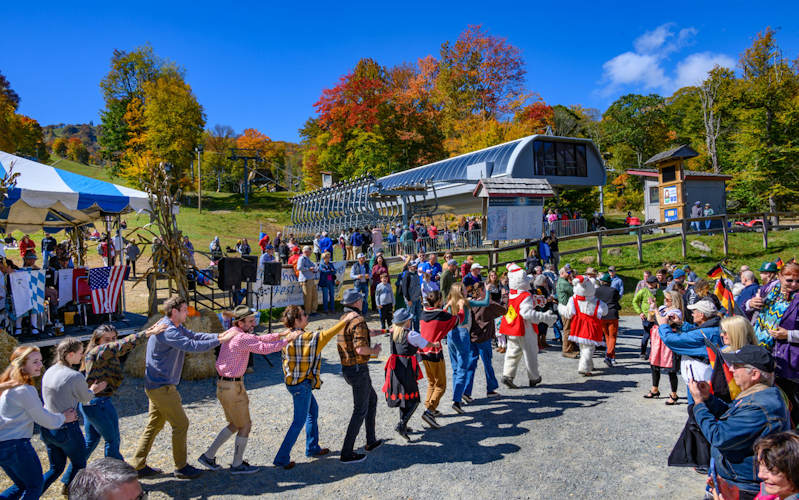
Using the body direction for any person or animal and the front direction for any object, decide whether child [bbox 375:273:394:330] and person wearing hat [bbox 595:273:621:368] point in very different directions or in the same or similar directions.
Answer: very different directions

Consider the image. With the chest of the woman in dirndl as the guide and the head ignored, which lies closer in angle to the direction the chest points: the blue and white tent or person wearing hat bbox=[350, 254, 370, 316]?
the person wearing hat

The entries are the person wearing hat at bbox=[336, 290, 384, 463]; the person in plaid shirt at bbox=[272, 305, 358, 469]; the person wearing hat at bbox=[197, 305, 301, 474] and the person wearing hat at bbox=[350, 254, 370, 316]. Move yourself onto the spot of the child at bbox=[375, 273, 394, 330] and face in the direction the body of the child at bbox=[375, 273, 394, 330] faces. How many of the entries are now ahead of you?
3

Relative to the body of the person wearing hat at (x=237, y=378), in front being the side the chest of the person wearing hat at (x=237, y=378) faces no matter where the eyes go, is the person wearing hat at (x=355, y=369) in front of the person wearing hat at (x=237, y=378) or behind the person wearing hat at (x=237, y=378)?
in front

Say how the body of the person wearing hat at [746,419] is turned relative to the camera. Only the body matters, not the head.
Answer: to the viewer's left
